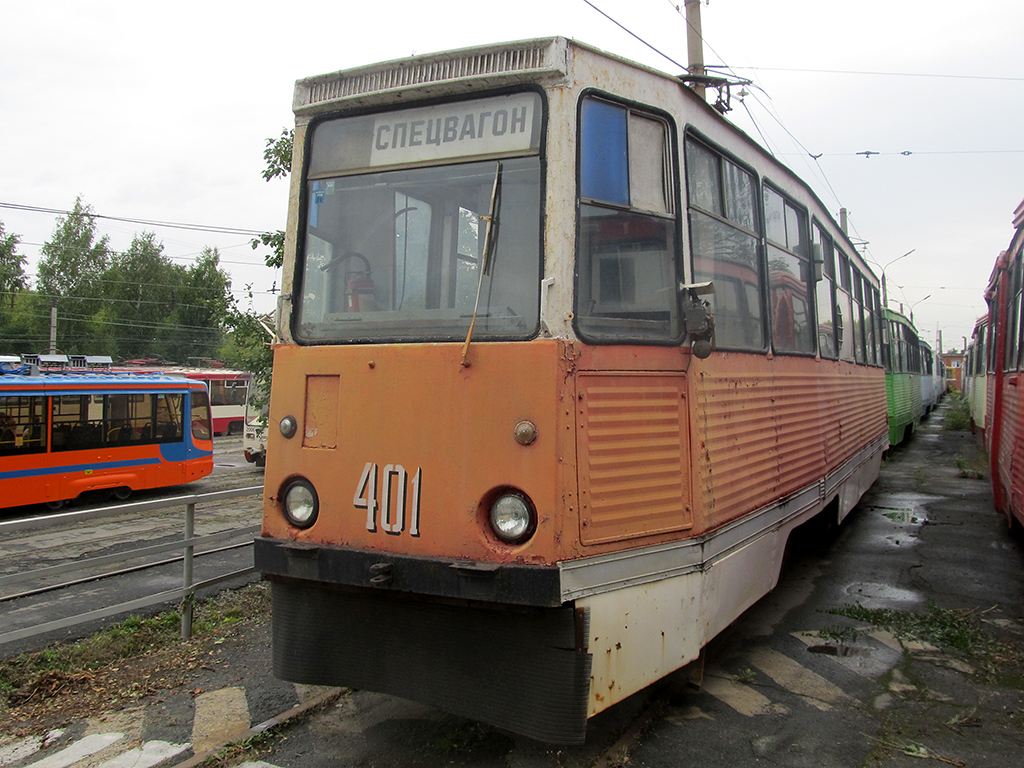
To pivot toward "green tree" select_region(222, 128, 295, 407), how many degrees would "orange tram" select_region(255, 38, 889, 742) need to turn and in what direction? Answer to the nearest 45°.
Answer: approximately 90° to its right

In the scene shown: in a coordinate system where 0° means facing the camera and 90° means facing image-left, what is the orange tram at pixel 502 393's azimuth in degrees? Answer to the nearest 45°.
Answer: approximately 45°

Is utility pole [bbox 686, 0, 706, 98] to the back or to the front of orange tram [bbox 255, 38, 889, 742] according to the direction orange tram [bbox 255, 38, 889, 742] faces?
to the back

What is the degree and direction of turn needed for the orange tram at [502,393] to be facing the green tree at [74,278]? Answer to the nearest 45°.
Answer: approximately 90° to its right

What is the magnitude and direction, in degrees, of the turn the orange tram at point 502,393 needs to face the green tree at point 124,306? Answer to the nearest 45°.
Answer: approximately 90° to its right

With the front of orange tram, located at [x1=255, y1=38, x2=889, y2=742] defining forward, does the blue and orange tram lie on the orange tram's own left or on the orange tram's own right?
on the orange tram's own right

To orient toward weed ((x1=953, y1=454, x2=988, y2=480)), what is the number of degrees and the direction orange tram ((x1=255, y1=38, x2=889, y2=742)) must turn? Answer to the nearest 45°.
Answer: approximately 180°

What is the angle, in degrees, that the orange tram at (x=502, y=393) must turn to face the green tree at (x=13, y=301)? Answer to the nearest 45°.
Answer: approximately 90° to its right
